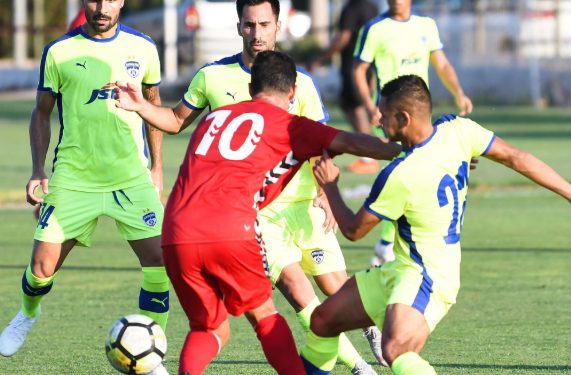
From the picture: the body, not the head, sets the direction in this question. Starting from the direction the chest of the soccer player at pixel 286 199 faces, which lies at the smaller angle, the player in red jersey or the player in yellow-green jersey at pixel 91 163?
the player in red jersey

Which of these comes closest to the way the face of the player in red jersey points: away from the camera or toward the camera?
away from the camera

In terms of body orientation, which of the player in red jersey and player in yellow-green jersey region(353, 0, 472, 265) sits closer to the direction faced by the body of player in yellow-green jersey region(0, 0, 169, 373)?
the player in red jersey

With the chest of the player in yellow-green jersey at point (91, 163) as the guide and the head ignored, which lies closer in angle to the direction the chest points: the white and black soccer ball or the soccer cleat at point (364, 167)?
the white and black soccer ball
